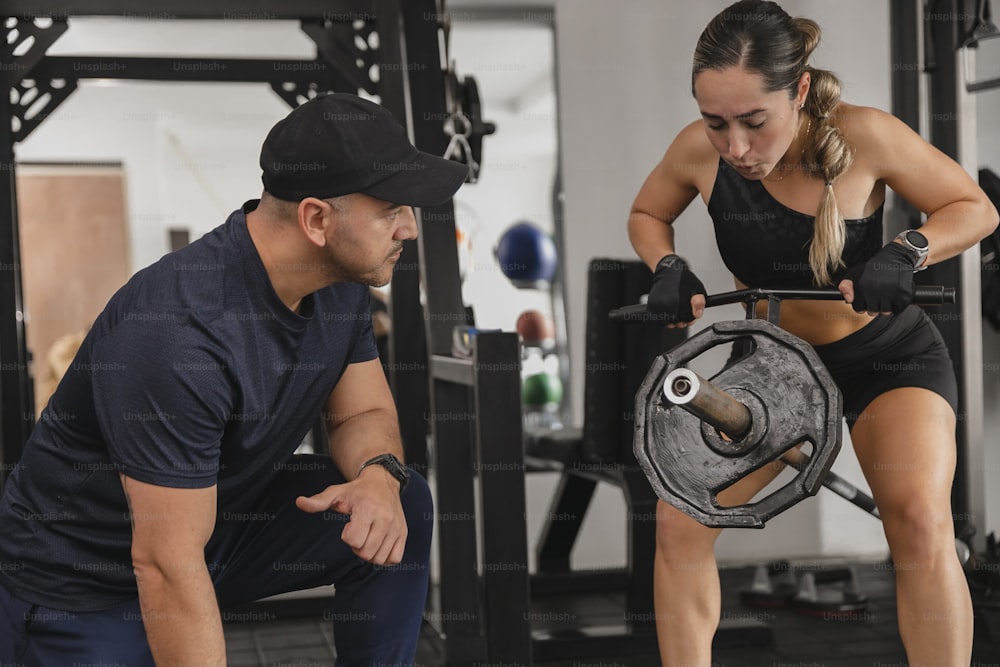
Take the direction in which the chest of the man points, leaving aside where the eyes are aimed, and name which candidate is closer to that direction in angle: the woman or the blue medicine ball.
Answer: the woman

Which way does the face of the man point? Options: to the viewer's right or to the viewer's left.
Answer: to the viewer's right

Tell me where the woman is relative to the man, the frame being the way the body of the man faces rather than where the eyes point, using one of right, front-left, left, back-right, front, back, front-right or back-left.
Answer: front-left

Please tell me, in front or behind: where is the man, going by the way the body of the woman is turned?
in front

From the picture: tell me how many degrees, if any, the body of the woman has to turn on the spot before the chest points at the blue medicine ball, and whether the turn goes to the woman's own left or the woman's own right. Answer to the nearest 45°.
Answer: approximately 135° to the woman's own right

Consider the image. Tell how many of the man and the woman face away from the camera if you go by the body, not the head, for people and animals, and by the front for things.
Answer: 0

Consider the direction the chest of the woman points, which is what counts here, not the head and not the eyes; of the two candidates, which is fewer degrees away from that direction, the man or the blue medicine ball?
the man

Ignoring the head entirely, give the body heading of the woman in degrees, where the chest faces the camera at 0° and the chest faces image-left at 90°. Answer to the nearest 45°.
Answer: approximately 45°
